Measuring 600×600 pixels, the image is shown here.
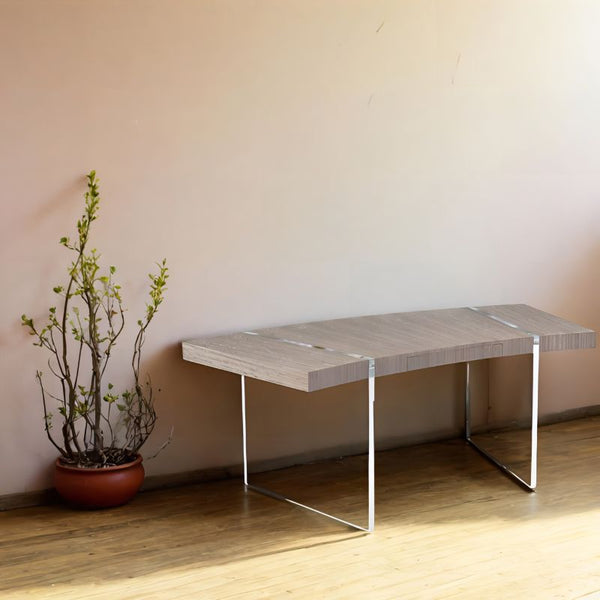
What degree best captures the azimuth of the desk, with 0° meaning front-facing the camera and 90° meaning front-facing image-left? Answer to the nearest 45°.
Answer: approximately 315°

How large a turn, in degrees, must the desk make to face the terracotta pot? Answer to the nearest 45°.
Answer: approximately 135° to its right

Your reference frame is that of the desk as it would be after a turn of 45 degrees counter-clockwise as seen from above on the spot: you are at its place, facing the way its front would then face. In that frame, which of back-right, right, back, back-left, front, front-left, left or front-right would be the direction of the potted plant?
back
